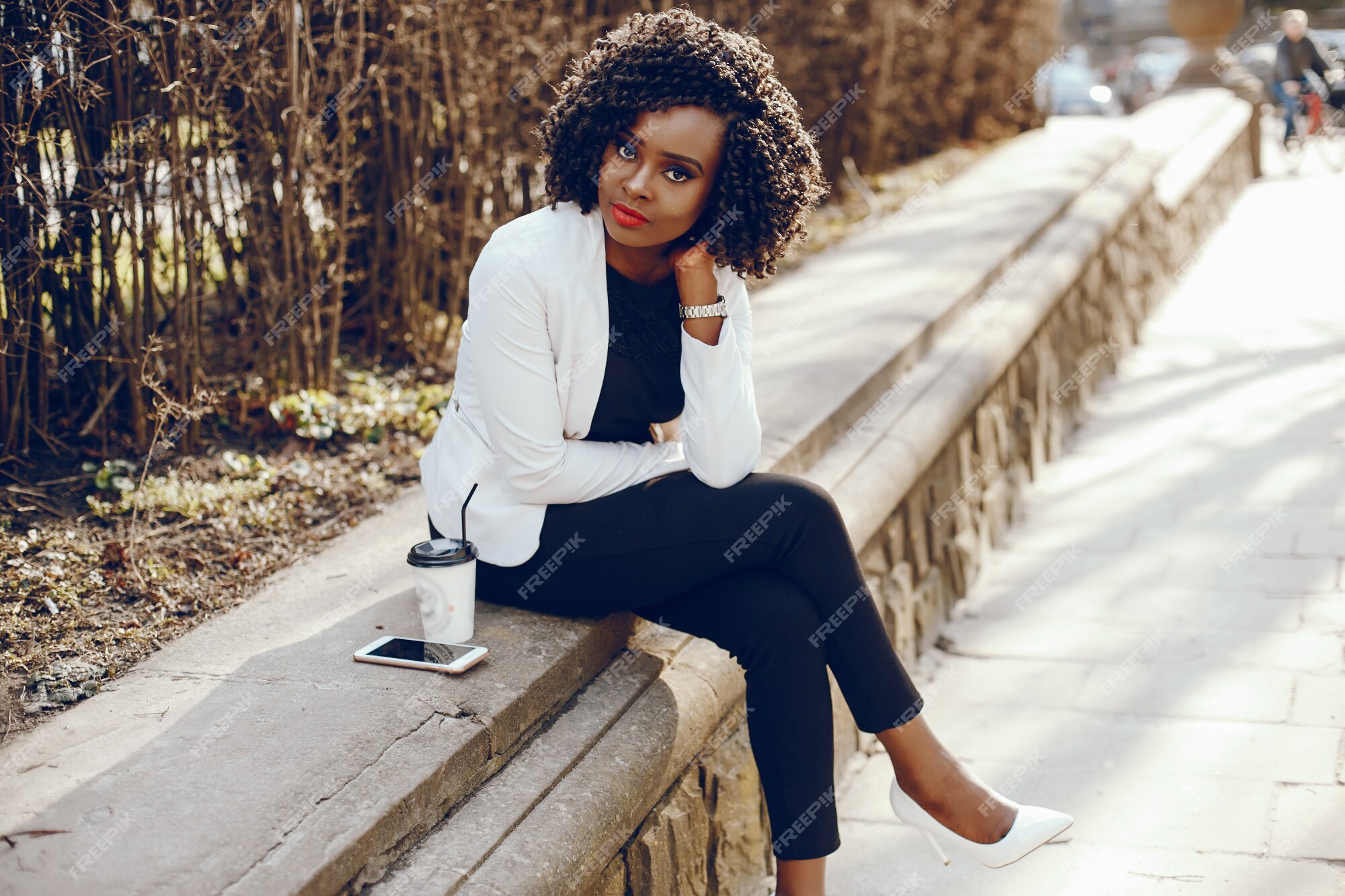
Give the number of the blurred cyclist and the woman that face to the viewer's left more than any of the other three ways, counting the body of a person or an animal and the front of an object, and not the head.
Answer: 0

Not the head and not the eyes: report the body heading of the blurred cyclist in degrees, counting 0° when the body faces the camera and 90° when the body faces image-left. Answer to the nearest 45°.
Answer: approximately 315°

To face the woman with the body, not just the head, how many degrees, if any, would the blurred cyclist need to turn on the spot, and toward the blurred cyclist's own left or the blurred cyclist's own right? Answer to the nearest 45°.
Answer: approximately 45° to the blurred cyclist's own right

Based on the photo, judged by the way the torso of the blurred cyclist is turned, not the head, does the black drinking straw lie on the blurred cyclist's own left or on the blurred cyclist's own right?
on the blurred cyclist's own right

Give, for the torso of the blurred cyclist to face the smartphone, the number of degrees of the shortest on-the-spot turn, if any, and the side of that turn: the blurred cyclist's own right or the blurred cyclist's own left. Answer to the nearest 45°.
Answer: approximately 45° to the blurred cyclist's own right

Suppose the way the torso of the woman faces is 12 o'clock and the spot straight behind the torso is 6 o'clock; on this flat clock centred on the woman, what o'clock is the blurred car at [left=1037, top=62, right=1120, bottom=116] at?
The blurred car is roughly at 8 o'clock from the woman.

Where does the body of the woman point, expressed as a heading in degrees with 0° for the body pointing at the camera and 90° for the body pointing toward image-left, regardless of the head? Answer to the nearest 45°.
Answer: approximately 315°

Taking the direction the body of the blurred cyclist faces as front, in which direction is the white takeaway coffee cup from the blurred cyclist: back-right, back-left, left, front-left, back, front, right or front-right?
front-right
